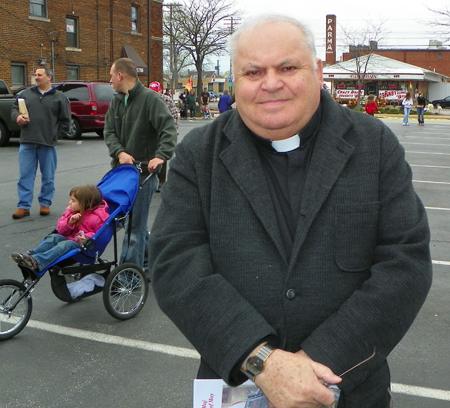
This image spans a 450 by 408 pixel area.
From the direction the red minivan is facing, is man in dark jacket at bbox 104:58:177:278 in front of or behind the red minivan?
behind

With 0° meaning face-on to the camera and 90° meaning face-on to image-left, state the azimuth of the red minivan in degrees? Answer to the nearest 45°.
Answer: approximately 135°

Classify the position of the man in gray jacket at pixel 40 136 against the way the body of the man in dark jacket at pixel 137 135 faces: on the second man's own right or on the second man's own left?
on the second man's own right

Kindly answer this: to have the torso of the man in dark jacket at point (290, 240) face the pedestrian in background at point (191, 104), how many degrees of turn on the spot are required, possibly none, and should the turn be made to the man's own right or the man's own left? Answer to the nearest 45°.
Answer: approximately 180°

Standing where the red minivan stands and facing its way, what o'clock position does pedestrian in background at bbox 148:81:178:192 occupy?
The pedestrian in background is roughly at 7 o'clock from the red minivan.

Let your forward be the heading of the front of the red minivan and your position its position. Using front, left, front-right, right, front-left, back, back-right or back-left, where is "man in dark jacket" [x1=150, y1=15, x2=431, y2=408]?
back-left

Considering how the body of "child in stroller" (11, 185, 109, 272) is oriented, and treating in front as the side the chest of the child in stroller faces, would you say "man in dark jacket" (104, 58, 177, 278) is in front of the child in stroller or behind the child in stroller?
behind

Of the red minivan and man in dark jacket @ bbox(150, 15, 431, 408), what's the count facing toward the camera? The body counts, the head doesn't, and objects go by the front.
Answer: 1
